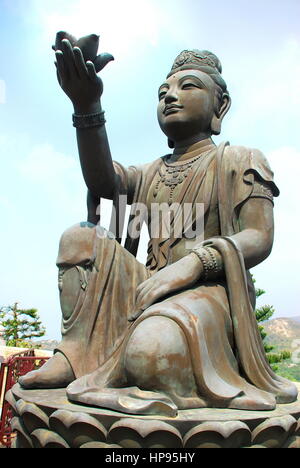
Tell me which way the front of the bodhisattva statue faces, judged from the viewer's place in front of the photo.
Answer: facing the viewer and to the left of the viewer

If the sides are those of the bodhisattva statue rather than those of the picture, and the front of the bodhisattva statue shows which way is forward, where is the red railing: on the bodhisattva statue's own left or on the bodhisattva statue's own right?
on the bodhisattva statue's own right
